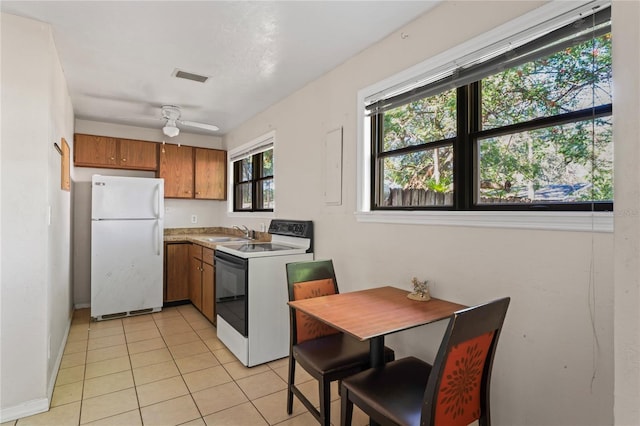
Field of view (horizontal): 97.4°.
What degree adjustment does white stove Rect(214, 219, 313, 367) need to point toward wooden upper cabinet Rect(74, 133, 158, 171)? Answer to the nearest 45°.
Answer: approximately 90° to its right

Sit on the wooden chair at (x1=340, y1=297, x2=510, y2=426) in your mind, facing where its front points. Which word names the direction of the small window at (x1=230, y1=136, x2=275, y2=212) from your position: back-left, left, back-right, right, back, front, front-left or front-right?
front

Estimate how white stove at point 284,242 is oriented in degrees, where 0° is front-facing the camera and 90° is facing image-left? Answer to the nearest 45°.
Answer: approximately 45°

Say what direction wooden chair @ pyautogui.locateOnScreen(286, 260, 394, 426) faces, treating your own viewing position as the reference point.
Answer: facing the viewer and to the right of the viewer

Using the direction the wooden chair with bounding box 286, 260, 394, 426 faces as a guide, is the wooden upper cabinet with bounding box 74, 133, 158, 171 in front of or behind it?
behind

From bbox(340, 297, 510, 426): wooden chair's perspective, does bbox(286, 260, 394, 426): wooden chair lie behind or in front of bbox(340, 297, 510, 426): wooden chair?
in front

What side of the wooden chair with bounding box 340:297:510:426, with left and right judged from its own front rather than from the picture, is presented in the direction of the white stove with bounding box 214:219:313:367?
front

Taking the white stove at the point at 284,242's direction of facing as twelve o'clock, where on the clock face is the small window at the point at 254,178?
The small window is roughly at 4 o'clock from the white stove.

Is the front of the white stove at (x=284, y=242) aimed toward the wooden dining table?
no

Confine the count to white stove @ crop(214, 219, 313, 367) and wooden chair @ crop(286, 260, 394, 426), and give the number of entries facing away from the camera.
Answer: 0

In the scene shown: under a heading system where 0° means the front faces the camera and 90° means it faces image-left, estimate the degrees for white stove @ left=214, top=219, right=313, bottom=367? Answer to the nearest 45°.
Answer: approximately 45°

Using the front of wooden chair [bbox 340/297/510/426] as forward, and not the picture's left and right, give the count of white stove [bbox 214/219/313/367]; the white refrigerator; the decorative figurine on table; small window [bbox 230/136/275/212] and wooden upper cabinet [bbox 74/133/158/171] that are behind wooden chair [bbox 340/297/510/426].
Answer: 0

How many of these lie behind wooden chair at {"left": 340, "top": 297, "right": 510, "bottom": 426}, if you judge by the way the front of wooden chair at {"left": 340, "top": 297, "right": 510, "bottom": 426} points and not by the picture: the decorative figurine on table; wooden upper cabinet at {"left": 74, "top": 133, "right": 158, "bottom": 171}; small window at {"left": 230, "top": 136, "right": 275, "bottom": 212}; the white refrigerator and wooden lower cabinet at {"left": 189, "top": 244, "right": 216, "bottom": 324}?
0
